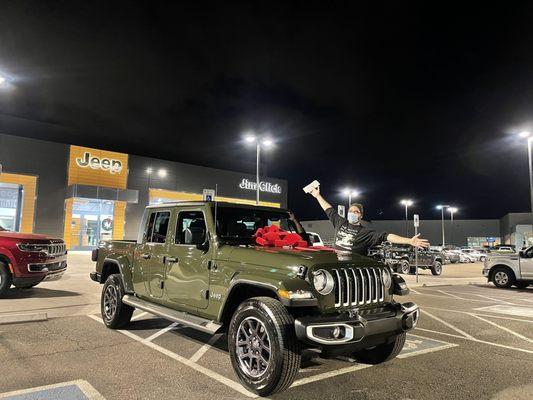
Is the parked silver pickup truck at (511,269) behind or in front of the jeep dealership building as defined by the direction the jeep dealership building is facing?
in front

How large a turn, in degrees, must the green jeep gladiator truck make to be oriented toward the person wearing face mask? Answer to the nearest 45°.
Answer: approximately 90° to its left

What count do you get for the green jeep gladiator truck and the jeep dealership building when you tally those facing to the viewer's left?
0

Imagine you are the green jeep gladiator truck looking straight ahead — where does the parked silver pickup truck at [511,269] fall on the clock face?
The parked silver pickup truck is roughly at 9 o'clock from the green jeep gladiator truck.

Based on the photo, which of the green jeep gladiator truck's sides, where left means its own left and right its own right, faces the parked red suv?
back

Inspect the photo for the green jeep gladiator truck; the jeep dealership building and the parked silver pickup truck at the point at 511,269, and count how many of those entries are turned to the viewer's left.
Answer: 1

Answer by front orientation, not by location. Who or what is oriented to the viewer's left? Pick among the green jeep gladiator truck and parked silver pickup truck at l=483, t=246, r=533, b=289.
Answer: the parked silver pickup truck

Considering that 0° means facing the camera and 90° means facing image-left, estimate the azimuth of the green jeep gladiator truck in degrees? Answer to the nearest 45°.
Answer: approximately 315°

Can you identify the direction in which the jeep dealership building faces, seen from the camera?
facing the viewer and to the right of the viewer

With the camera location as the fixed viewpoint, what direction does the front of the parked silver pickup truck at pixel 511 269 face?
facing to the left of the viewer
